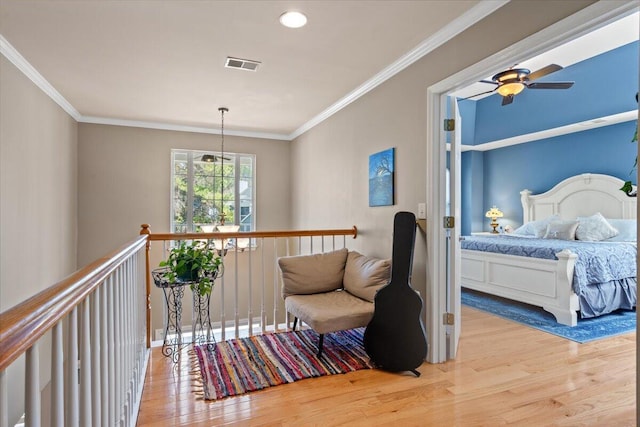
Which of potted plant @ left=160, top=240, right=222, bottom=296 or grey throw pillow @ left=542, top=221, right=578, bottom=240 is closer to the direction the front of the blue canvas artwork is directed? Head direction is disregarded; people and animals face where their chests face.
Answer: the potted plant

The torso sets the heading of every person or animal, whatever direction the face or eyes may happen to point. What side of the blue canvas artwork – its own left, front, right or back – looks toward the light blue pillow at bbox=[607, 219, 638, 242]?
back

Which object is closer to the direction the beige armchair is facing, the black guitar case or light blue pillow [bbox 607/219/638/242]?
the black guitar case

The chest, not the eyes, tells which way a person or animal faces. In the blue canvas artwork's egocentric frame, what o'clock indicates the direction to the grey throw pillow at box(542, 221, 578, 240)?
The grey throw pillow is roughly at 6 o'clock from the blue canvas artwork.

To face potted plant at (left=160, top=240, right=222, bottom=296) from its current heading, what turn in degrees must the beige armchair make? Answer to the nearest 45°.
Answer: approximately 45° to its right

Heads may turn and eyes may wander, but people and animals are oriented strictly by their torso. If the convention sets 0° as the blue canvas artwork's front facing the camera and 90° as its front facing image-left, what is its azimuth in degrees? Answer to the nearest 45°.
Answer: approximately 45°

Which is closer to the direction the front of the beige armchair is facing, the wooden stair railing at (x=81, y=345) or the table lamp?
the wooden stair railing

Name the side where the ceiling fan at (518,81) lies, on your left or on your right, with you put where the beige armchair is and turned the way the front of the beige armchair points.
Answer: on your left

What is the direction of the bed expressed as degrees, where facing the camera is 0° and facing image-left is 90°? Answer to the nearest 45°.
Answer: approximately 45°

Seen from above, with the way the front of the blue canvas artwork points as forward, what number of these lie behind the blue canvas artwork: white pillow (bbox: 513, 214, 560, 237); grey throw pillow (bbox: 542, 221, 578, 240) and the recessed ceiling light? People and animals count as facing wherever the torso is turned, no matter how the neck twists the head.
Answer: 2
